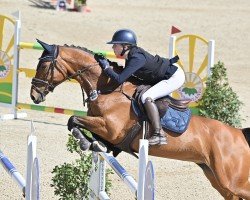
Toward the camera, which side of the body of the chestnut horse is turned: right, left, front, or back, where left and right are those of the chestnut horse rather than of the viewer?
left

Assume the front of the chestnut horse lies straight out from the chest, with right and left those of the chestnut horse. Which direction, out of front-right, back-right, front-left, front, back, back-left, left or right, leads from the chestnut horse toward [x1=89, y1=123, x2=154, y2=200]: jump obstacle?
left

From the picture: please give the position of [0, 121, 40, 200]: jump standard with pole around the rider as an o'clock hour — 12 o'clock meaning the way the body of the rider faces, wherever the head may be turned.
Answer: The jump standard with pole is roughly at 10 o'clock from the rider.

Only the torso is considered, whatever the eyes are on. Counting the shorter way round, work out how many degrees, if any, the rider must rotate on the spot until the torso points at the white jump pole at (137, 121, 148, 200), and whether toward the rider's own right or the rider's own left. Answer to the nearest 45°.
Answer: approximately 90° to the rider's own left

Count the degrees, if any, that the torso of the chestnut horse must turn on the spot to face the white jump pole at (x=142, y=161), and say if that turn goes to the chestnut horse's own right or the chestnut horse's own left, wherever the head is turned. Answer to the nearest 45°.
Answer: approximately 90° to the chestnut horse's own left

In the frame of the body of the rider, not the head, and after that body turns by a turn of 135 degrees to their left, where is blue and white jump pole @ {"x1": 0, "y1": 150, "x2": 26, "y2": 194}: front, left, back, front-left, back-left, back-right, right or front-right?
right

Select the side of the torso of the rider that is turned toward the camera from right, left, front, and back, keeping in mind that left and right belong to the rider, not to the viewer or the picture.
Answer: left

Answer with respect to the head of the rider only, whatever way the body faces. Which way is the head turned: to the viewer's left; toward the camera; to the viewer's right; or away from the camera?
to the viewer's left

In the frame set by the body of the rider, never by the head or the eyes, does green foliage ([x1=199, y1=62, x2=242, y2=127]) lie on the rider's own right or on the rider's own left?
on the rider's own right
